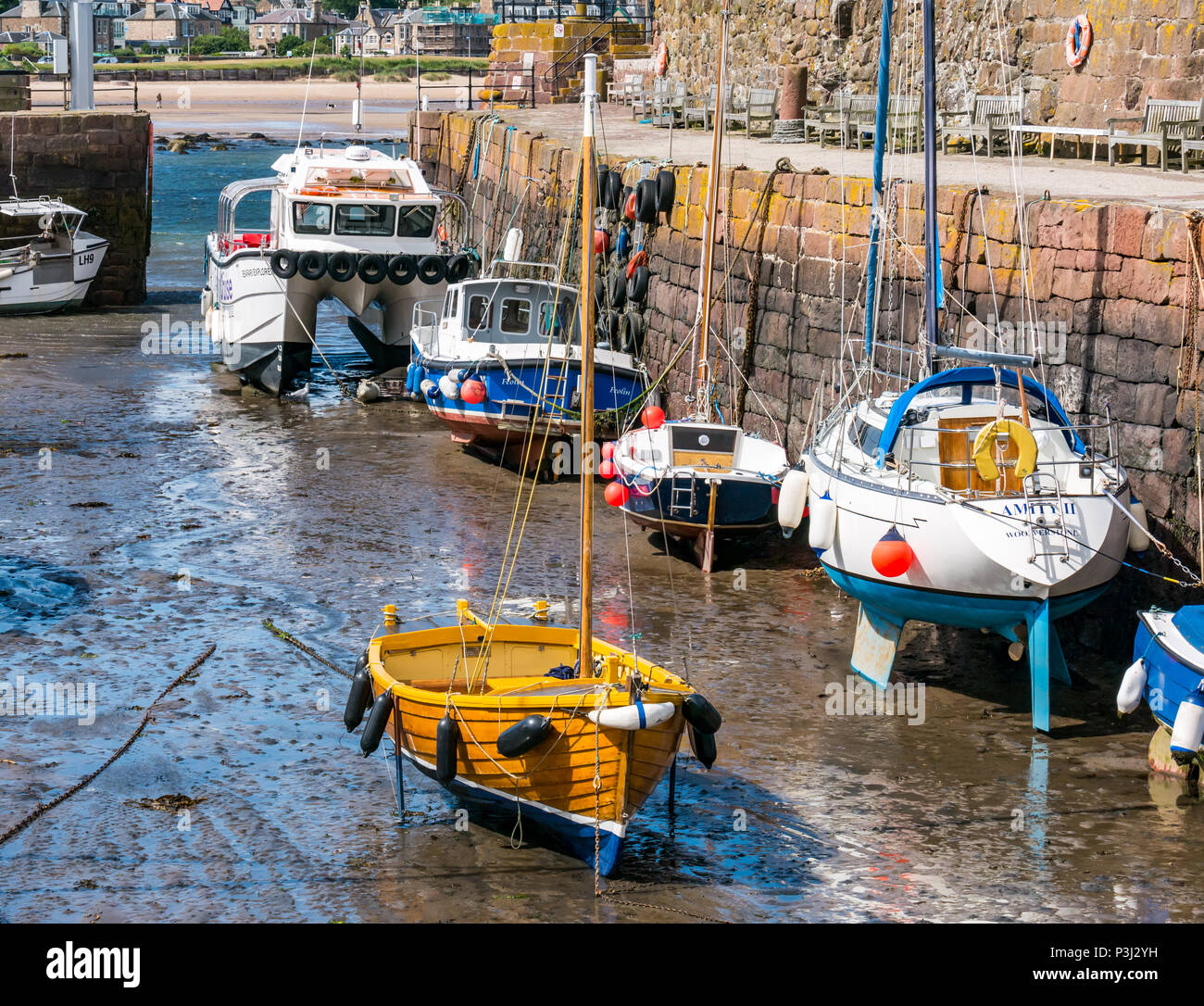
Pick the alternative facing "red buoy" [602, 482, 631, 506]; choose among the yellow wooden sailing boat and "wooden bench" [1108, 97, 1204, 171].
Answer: the wooden bench

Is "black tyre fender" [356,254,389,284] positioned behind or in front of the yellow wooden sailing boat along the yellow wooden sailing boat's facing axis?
behind

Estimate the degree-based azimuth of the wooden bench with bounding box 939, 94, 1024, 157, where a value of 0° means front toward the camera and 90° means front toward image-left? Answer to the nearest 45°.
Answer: approximately 45°

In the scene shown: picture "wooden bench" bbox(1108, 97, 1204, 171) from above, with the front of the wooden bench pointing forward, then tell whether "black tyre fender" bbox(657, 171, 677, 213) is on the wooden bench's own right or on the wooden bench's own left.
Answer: on the wooden bench's own right

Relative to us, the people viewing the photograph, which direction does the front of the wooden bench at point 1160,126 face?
facing the viewer and to the left of the viewer

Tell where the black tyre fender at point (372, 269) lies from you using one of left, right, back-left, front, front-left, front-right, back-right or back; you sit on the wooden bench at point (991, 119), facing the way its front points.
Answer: front-right

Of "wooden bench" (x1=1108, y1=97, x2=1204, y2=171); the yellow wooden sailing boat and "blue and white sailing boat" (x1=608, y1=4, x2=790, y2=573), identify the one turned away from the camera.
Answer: the blue and white sailing boat

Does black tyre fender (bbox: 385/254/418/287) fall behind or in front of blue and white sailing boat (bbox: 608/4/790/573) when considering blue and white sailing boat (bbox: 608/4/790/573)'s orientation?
in front

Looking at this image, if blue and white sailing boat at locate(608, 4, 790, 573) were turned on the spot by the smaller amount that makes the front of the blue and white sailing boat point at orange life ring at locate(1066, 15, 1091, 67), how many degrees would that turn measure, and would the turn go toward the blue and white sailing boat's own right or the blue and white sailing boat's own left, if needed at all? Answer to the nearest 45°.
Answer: approximately 45° to the blue and white sailing boat's own right

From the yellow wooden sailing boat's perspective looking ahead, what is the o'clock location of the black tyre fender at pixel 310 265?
The black tyre fender is roughly at 7 o'clock from the yellow wooden sailing boat.

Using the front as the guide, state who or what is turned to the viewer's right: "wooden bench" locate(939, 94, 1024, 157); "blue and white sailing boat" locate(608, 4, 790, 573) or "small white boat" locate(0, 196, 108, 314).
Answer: the small white boat

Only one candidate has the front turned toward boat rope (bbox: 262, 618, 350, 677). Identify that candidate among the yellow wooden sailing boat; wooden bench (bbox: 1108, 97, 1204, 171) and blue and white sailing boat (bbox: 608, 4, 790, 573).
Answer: the wooden bench

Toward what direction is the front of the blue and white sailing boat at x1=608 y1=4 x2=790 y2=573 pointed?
away from the camera

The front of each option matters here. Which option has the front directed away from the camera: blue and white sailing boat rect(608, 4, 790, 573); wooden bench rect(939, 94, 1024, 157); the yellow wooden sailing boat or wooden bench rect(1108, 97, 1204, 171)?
the blue and white sailing boat

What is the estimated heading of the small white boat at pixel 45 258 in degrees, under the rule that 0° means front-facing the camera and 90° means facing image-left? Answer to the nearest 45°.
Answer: approximately 270°
